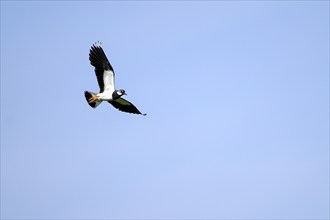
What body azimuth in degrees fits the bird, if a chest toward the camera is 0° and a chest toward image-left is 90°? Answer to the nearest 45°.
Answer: approximately 270°
